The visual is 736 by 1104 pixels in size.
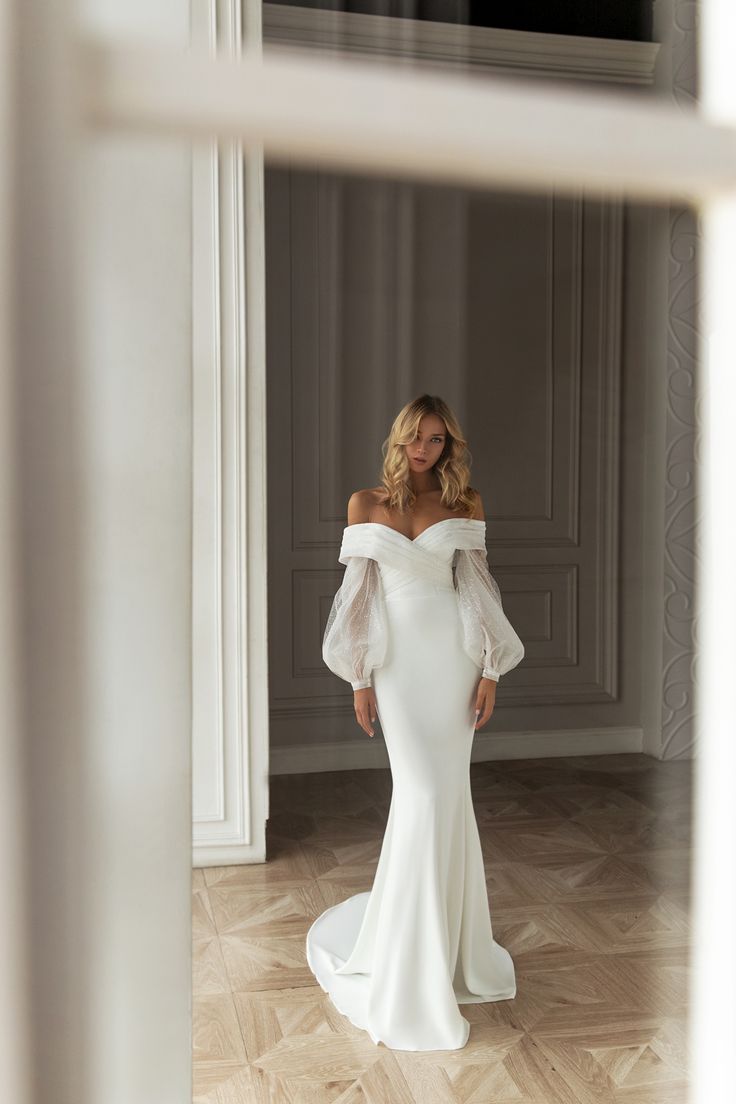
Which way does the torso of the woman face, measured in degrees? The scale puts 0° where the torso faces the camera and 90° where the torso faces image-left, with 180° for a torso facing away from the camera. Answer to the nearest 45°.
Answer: approximately 0°

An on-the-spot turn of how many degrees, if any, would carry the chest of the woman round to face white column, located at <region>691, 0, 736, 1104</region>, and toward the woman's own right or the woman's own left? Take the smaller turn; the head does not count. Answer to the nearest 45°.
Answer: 0° — they already face it
